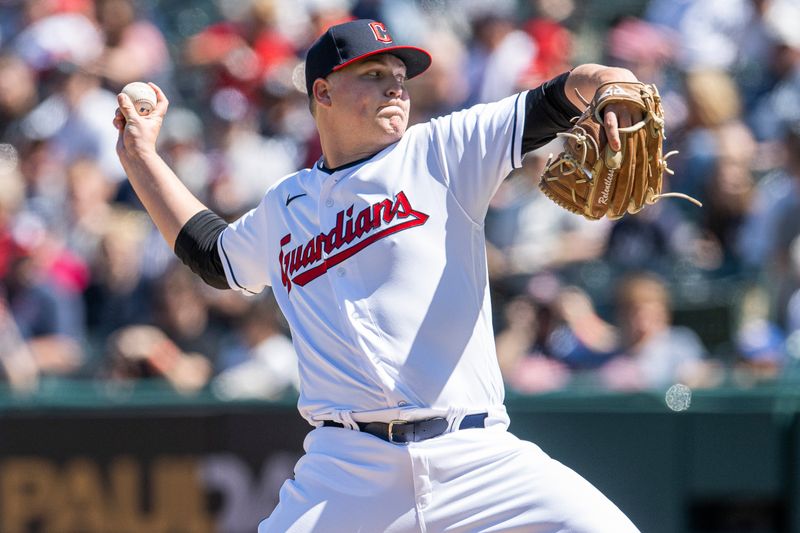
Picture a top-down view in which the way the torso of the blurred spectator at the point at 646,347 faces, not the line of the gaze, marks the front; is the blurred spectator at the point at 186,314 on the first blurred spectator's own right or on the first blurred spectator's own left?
on the first blurred spectator's own right

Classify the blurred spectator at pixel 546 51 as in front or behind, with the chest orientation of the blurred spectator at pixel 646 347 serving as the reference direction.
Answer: behind

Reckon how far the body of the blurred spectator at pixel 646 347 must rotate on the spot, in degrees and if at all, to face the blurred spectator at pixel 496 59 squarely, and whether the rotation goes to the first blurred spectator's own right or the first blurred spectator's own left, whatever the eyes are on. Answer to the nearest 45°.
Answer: approximately 135° to the first blurred spectator's own right

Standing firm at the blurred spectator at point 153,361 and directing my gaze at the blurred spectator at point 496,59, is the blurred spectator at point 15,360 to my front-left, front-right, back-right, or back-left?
back-left

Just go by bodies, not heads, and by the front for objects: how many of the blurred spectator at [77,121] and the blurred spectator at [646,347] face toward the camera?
2

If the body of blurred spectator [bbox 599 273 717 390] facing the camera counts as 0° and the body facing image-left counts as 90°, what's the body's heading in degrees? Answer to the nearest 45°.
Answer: approximately 0°

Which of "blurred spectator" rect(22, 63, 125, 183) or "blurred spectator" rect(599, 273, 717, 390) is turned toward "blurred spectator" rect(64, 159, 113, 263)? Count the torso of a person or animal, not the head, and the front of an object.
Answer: "blurred spectator" rect(22, 63, 125, 183)

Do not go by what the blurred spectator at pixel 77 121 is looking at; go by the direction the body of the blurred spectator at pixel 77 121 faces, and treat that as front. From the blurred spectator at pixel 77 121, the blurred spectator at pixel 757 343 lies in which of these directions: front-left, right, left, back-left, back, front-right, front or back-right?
front-left

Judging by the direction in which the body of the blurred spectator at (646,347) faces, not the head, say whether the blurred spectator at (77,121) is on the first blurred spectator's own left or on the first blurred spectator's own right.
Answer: on the first blurred spectator's own right

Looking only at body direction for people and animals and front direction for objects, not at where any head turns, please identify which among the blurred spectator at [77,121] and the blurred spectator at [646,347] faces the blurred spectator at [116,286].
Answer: the blurred spectator at [77,121]

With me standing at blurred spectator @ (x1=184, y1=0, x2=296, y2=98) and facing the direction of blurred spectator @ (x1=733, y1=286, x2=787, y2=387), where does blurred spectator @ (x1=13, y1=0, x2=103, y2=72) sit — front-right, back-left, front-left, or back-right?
back-right
